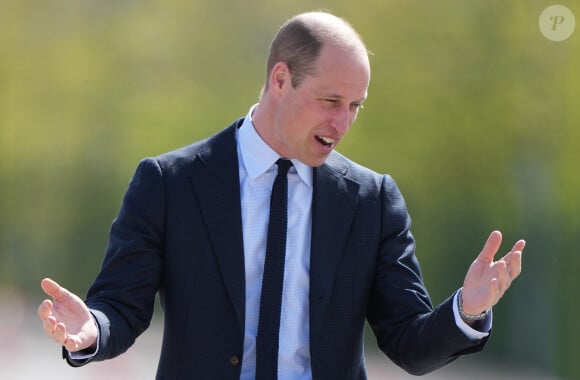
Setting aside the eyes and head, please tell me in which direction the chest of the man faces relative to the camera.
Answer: toward the camera
